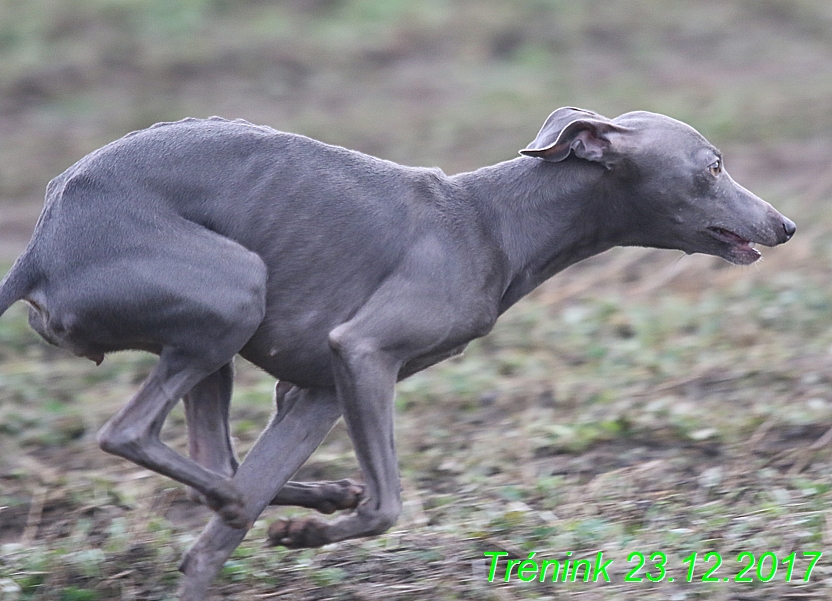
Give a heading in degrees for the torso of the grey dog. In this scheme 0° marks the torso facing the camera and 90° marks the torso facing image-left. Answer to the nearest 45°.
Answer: approximately 270°
